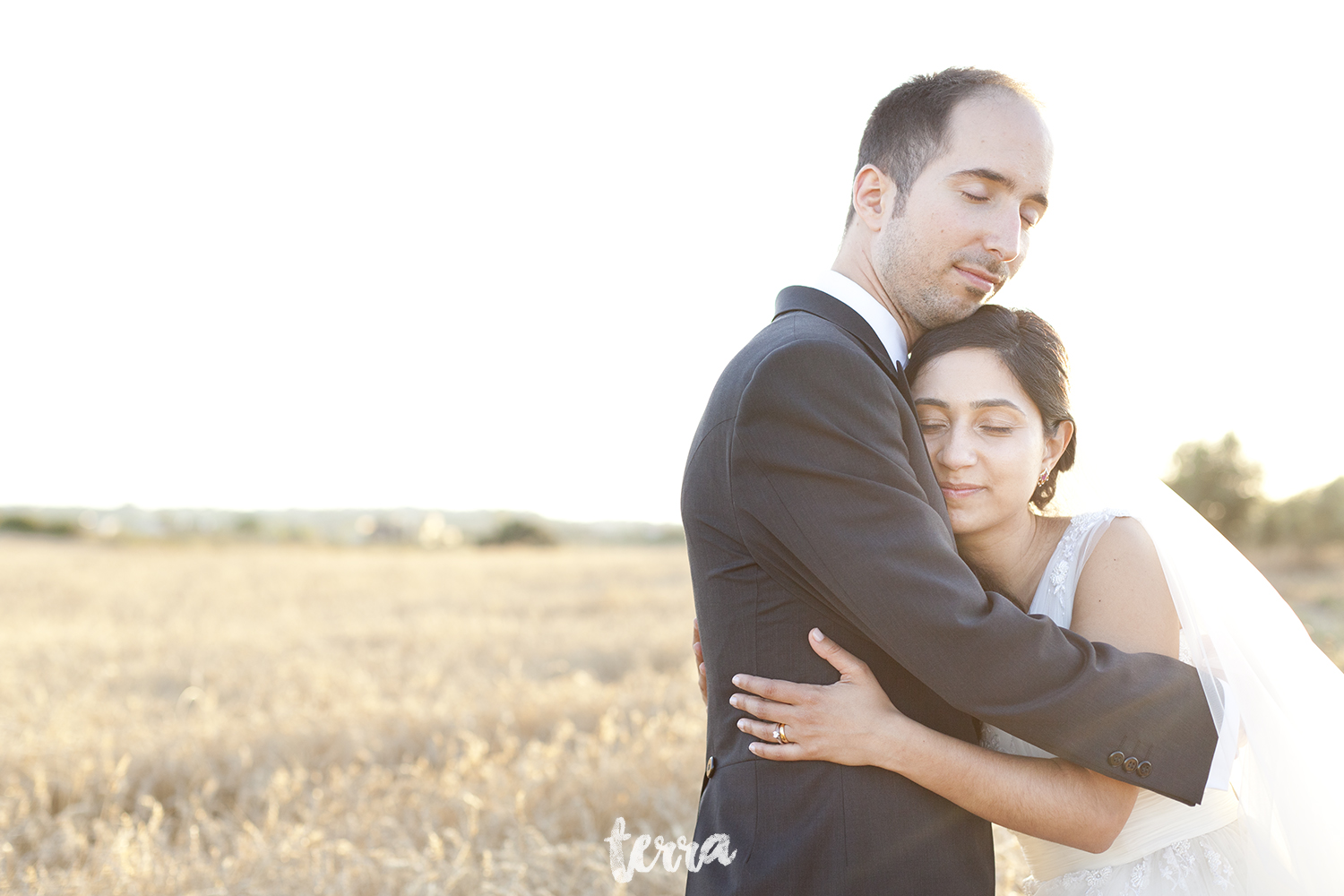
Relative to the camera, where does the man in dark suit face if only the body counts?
to the viewer's right

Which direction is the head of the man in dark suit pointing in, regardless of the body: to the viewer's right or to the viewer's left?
to the viewer's right

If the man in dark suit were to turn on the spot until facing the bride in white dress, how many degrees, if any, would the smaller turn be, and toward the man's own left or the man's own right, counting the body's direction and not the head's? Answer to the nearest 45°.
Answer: approximately 45° to the man's own left
